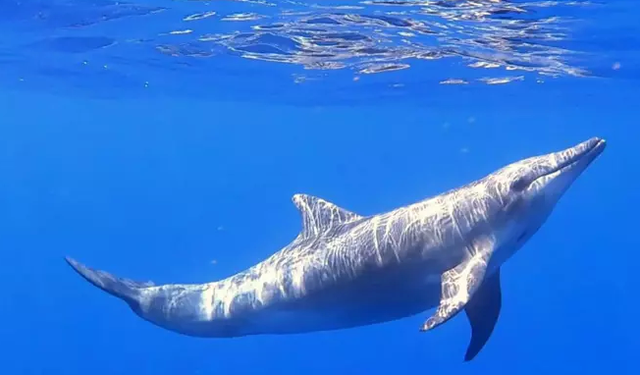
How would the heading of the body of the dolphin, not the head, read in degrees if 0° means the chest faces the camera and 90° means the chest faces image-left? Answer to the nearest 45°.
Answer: approximately 270°
